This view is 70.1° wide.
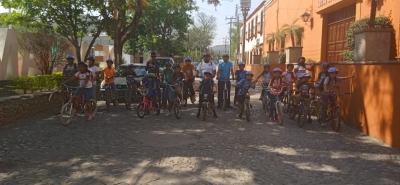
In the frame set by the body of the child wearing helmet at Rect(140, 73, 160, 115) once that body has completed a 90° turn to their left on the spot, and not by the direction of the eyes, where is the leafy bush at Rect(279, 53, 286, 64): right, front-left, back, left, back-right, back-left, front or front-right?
left

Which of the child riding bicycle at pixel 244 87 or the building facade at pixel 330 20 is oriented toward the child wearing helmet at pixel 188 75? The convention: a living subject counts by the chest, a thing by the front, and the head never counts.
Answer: the building facade

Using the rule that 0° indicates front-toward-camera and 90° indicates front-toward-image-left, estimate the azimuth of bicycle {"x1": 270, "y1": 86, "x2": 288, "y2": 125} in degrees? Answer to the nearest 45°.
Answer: approximately 0°

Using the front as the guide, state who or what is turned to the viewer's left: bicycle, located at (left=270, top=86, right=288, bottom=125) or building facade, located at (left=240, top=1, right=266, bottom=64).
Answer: the building facade

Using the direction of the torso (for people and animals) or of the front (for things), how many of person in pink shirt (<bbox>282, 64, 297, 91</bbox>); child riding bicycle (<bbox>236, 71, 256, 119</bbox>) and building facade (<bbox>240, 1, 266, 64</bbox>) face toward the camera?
2

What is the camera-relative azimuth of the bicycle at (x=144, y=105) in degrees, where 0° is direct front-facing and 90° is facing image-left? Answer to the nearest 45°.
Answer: approximately 45°

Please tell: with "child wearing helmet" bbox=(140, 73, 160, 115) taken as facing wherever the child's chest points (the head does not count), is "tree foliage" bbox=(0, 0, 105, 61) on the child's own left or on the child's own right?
on the child's own right

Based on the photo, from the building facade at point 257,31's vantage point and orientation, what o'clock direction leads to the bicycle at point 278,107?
The bicycle is roughly at 9 o'clock from the building facade.

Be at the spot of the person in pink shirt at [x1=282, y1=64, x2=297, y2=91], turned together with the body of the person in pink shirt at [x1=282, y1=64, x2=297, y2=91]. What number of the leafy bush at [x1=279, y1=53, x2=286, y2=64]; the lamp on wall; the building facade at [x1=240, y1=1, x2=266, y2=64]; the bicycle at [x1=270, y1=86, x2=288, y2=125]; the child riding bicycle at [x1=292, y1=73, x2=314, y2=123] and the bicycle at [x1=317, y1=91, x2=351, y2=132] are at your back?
3

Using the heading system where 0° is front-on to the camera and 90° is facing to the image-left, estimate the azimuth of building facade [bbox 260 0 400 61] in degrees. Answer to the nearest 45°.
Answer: approximately 45°

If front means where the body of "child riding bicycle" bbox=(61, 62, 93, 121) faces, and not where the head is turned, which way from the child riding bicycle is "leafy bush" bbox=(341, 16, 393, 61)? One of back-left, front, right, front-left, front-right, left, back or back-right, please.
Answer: back-left

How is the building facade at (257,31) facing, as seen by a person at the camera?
facing to the left of the viewer

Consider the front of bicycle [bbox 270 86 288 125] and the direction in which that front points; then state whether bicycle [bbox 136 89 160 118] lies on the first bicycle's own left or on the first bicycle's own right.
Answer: on the first bicycle's own right

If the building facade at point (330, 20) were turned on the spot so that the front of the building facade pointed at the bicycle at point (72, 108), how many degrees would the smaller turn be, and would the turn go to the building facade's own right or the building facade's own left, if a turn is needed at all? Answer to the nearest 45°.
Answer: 0° — it already faces it

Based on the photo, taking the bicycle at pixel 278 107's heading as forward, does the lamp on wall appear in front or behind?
behind
